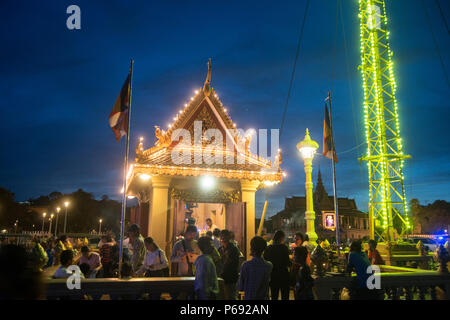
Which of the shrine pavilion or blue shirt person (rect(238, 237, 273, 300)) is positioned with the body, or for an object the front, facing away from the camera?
the blue shirt person

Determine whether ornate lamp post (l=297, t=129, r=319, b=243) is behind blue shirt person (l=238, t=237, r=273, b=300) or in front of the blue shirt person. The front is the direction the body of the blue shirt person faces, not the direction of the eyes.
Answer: in front

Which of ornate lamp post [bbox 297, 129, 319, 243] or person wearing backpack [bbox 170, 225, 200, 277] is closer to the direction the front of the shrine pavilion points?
the person wearing backpack

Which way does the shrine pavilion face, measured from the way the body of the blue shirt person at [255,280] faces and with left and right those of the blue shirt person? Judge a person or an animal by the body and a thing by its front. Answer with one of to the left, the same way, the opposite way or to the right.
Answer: the opposite way

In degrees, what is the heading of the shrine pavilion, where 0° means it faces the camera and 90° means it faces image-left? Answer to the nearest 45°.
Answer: approximately 0°

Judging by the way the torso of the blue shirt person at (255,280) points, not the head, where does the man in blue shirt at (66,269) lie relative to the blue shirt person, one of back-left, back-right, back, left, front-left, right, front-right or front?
left

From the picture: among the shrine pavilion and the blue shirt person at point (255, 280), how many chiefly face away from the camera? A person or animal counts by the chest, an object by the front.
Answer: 1

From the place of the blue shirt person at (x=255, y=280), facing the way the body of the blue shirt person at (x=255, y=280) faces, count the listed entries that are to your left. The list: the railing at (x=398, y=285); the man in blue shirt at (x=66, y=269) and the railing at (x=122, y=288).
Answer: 2

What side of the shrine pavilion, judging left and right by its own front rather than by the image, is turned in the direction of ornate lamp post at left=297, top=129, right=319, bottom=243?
left

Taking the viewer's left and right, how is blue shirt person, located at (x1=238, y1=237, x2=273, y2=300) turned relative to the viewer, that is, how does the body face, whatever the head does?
facing away from the viewer

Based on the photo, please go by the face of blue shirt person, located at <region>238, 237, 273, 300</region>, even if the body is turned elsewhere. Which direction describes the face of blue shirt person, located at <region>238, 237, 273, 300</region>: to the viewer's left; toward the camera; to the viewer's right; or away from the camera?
away from the camera

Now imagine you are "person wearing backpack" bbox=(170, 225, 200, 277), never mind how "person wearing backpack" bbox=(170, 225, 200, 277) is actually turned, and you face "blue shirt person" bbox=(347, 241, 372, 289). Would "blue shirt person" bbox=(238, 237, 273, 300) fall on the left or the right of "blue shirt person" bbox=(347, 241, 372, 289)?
right

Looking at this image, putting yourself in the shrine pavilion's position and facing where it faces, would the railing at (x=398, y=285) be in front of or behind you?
in front
